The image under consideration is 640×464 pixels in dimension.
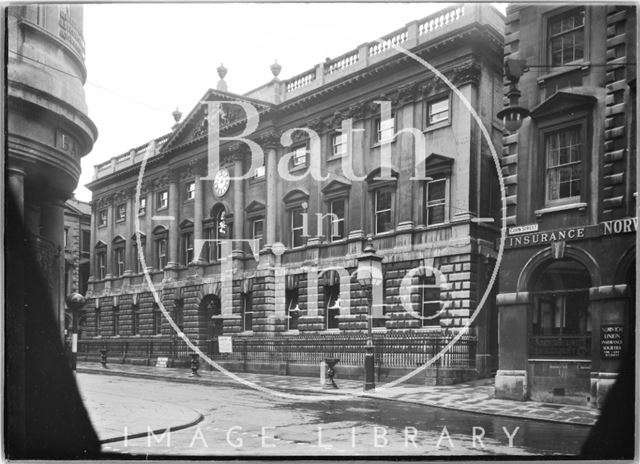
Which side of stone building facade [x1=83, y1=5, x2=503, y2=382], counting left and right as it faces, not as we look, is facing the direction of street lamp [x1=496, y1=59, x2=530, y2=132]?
left

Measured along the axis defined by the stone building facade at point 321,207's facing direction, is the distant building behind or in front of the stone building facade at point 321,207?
in front

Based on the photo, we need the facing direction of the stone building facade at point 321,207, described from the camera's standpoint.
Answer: facing the viewer and to the left of the viewer
